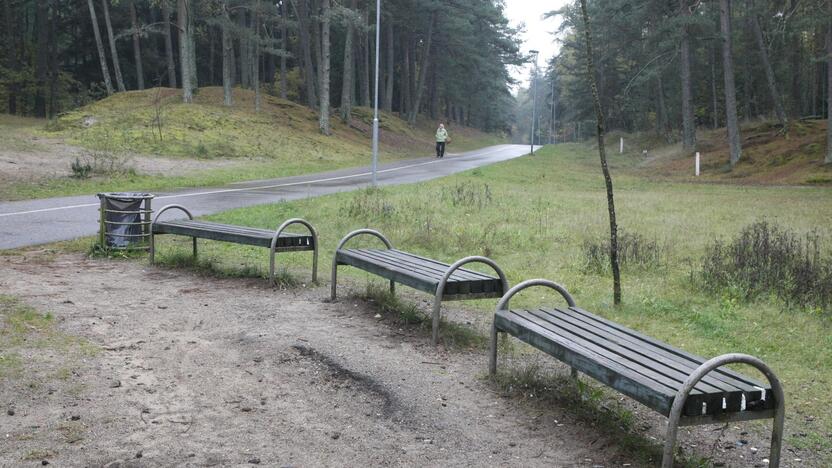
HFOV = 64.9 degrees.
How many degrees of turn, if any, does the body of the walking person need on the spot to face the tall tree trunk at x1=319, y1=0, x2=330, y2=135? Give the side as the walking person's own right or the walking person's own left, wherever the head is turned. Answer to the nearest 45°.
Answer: approximately 90° to the walking person's own right

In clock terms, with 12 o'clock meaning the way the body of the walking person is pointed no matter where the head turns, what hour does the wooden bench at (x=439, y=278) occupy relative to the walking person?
The wooden bench is roughly at 12 o'clock from the walking person.

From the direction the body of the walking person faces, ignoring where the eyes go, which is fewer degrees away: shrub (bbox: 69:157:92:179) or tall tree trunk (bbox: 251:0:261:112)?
the shrub

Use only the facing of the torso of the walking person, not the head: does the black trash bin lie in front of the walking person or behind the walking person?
in front

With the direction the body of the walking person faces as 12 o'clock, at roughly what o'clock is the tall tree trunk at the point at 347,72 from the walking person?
The tall tree trunk is roughly at 4 o'clock from the walking person.

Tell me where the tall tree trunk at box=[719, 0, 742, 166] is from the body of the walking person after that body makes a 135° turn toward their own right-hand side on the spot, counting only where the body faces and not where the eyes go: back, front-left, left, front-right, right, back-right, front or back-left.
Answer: back

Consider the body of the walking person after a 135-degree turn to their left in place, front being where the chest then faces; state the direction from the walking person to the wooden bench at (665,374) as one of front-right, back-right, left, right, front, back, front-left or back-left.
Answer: back-right

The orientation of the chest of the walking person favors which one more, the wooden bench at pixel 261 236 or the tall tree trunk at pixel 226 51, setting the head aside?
the wooden bench

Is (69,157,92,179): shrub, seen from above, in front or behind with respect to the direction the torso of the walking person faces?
in front

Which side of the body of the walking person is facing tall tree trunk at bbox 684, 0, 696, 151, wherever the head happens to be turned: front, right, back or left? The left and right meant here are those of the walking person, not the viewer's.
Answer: left

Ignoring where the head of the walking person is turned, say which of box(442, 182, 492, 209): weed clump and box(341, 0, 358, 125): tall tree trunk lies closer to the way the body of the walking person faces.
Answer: the weed clump

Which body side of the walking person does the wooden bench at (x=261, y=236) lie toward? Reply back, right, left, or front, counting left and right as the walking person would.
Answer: front

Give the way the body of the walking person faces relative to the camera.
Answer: toward the camera

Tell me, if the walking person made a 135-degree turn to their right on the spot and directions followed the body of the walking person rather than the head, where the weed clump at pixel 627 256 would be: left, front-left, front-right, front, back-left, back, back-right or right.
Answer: back-left

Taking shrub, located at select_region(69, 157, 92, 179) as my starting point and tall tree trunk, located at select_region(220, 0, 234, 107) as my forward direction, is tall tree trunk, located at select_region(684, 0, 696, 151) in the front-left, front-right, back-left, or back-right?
front-right

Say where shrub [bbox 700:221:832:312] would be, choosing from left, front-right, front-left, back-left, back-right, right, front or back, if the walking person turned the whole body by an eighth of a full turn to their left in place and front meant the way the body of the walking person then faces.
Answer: front-right

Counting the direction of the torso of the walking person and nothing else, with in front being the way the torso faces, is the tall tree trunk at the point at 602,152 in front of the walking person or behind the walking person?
in front
